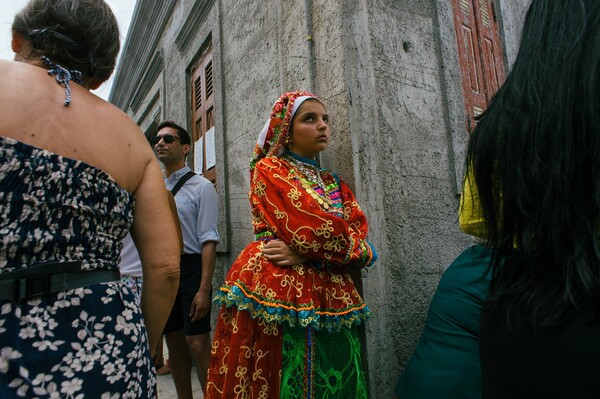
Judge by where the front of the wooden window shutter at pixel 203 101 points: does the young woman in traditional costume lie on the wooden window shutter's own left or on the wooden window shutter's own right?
on the wooden window shutter's own left

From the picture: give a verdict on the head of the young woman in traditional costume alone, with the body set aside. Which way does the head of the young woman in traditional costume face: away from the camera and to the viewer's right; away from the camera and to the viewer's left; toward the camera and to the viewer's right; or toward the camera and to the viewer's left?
toward the camera and to the viewer's right

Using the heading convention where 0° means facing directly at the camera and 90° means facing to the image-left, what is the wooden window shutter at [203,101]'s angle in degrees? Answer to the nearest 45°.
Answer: approximately 45°

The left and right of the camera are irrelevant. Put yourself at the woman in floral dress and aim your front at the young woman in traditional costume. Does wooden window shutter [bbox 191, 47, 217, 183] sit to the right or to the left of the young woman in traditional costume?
left

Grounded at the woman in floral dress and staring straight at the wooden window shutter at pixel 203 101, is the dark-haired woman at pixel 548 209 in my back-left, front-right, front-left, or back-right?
back-right

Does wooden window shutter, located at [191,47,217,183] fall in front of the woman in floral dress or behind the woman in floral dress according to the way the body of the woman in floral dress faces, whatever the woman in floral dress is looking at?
in front

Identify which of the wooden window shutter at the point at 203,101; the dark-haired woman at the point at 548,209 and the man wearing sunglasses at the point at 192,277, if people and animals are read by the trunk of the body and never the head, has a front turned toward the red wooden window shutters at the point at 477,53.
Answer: the dark-haired woman

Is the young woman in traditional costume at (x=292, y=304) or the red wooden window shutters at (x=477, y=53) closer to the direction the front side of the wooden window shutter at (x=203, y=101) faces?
the young woman in traditional costume

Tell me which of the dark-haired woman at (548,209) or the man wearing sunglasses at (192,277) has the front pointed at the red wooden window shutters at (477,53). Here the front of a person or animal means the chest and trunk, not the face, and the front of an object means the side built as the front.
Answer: the dark-haired woman

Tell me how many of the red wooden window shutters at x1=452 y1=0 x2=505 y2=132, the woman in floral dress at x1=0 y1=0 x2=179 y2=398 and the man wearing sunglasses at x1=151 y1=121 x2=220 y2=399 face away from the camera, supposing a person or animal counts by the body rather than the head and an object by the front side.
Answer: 1

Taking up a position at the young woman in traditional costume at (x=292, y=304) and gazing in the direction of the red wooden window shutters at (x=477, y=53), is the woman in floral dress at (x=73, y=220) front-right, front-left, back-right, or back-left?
back-right

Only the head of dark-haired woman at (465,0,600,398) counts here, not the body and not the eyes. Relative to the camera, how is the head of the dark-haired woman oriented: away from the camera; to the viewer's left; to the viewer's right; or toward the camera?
away from the camera

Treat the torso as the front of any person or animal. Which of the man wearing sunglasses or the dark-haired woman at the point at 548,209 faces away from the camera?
the dark-haired woman

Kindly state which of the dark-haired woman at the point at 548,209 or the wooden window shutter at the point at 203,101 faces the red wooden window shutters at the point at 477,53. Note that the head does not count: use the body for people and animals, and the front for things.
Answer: the dark-haired woman
